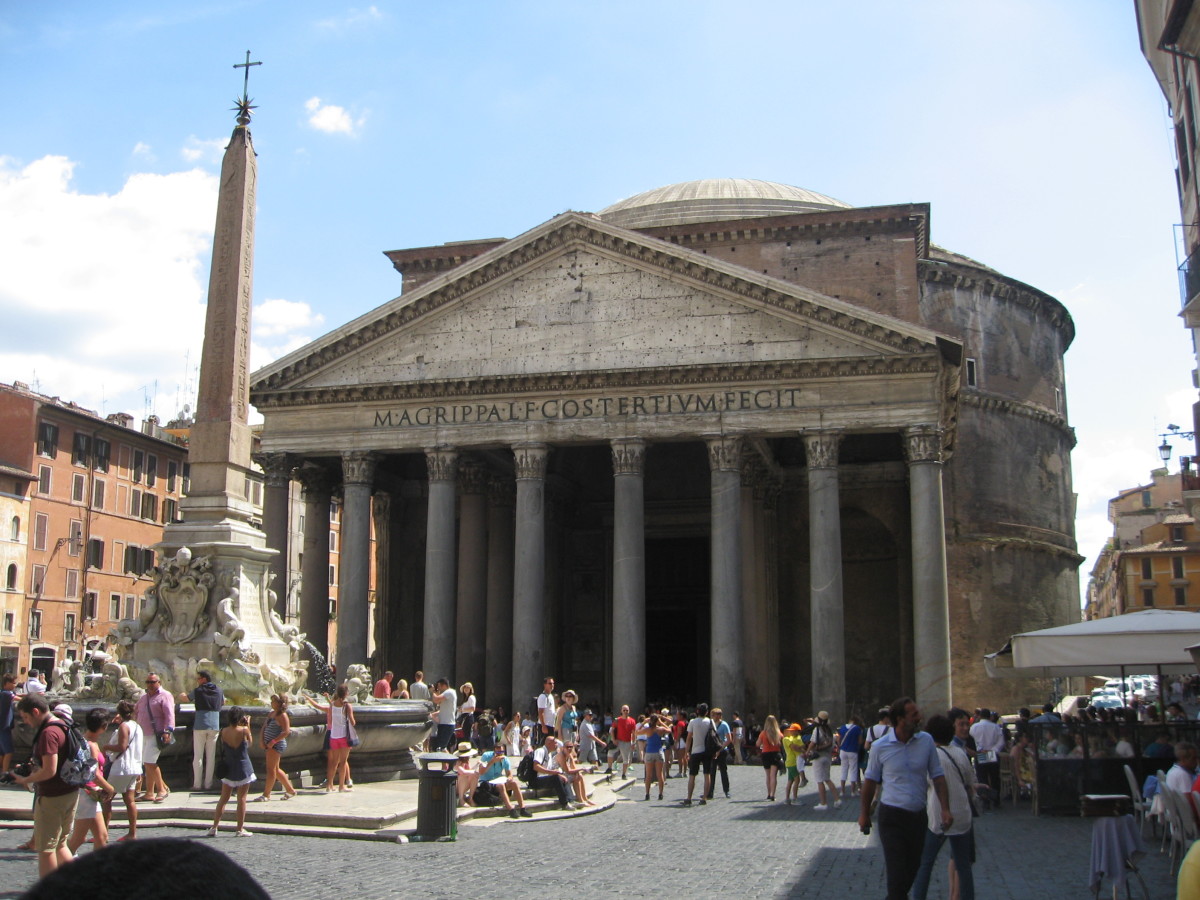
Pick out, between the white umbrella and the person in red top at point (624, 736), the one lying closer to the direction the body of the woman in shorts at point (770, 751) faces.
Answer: the person in red top

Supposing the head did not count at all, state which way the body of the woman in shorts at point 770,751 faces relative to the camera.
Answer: away from the camera

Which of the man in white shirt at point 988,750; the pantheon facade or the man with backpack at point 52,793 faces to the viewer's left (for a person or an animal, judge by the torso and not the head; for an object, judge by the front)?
the man with backpack

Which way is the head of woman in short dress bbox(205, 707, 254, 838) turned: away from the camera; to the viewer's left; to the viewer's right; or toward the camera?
away from the camera

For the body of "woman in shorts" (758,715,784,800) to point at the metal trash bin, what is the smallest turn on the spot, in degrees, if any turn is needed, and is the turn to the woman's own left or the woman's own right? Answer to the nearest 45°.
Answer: approximately 135° to the woman's own left

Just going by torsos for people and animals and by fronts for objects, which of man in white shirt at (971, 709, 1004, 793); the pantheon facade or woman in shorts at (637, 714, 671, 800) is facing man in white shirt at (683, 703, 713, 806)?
the pantheon facade

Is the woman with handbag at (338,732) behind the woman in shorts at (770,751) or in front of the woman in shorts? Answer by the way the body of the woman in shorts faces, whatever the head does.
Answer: behind

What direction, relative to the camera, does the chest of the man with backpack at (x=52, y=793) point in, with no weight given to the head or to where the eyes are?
to the viewer's left
